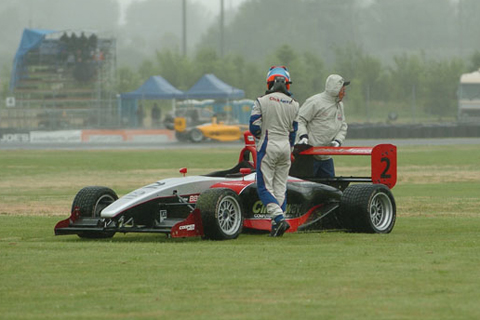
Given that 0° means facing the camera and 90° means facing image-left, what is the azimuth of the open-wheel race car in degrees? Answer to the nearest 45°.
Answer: approximately 45°

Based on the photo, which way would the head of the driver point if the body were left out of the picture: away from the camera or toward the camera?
away from the camera

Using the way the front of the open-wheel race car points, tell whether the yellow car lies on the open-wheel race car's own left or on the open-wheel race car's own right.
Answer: on the open-wheel race car's own right
